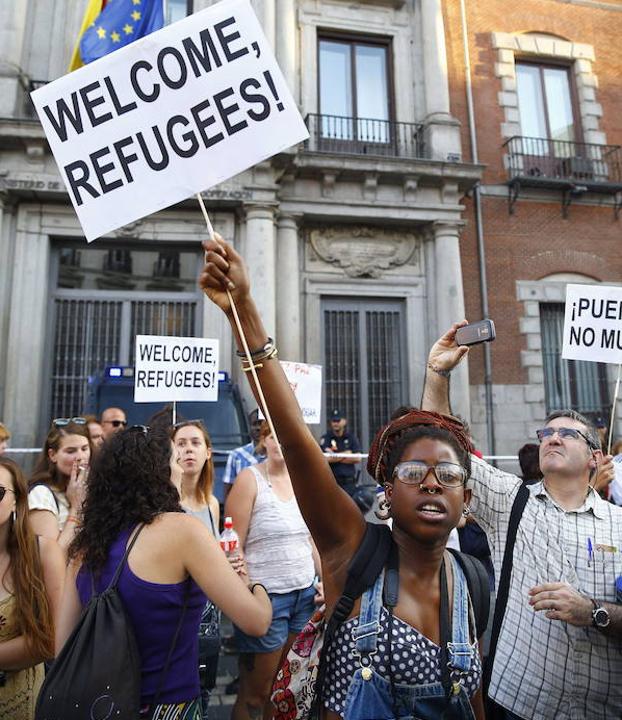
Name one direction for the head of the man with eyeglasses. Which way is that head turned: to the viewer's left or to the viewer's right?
to the viewer's left

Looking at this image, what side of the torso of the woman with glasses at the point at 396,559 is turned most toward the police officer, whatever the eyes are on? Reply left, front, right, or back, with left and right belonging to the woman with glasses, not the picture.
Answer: back

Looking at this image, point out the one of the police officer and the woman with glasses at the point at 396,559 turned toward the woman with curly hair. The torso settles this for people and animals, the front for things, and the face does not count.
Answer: the police officer

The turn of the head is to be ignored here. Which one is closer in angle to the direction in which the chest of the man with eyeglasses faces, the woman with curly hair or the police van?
the woman with curly hair

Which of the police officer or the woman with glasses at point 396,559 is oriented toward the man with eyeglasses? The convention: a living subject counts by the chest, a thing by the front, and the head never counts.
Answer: the police officer

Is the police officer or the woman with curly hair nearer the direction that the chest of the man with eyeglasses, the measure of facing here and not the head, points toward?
the woman with curly hair

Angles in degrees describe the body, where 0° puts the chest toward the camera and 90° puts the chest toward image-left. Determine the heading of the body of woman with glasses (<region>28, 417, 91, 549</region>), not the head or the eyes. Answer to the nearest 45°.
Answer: approximately 315°

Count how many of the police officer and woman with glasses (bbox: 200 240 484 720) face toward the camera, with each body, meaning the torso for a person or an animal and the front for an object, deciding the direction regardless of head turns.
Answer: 2

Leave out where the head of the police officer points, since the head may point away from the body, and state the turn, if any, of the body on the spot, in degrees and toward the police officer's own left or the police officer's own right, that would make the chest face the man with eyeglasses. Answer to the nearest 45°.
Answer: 0° — they already face them

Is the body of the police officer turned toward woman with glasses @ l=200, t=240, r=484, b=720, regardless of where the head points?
yes

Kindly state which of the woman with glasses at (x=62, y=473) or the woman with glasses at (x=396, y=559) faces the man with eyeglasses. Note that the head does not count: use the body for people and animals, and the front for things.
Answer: the woman with glasses at (x=62, y=473)

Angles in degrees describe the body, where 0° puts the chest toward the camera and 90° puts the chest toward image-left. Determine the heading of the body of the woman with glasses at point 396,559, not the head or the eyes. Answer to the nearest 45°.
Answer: approximately 0°

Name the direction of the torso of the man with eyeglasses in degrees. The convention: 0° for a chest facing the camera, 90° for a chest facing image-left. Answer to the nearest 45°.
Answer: approximately 45°

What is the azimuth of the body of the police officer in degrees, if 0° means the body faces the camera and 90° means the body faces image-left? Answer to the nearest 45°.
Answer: approximately 0°
